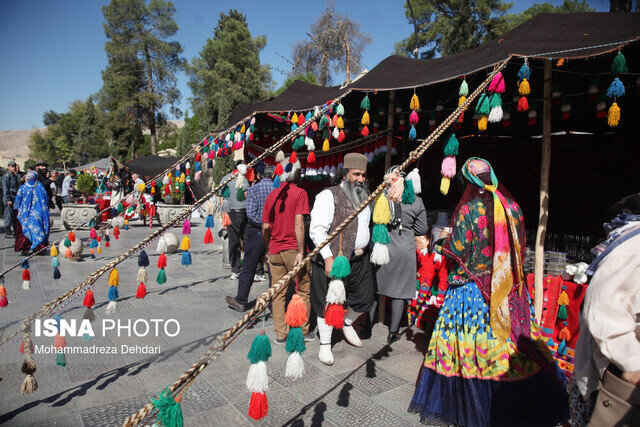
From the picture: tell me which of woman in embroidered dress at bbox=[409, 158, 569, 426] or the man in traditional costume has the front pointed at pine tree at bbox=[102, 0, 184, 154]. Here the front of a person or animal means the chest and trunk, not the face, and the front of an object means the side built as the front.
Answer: the woman in embroidered dress

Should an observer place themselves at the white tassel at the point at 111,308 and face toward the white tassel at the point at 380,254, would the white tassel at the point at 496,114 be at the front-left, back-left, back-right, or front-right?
front-left

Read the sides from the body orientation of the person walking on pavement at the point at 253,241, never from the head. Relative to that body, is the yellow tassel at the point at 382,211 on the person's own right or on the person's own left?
on the person's own left

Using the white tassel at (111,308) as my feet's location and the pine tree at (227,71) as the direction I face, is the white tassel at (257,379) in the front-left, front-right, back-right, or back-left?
back-right

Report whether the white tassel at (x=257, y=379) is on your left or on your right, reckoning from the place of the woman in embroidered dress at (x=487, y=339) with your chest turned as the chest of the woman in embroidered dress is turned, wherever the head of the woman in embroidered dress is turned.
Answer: on your left

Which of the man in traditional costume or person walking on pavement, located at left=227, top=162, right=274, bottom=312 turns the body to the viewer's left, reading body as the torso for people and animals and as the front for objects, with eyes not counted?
the person walking on pavement

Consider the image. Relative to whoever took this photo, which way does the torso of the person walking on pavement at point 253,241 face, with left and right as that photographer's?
facing to the left of the viewer

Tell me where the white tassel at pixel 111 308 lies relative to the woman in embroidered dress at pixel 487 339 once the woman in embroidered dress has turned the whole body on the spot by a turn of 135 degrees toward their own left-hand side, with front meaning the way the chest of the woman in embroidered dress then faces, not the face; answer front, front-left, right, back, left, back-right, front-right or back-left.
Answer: right

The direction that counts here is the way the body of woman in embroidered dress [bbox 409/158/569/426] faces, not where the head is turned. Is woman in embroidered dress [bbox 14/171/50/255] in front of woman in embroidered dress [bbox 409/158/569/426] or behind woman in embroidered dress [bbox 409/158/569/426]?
in front

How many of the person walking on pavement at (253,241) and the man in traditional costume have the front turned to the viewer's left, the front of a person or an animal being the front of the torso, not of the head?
1

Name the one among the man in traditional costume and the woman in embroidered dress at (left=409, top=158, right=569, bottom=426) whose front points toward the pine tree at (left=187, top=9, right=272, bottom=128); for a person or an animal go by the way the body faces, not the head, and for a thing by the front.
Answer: the woman in embroidered dress

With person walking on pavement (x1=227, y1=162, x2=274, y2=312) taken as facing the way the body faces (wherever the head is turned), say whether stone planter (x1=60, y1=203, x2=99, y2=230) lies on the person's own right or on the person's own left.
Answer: on the person's own right

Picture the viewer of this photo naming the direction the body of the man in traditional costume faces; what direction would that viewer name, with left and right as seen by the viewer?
facing the viewer and to the right of the viewer

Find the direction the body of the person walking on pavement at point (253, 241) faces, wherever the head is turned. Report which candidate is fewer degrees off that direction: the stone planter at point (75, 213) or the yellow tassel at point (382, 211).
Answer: the stone planter

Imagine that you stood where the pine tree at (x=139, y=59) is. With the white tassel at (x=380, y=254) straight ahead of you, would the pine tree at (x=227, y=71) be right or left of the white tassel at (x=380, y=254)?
left
